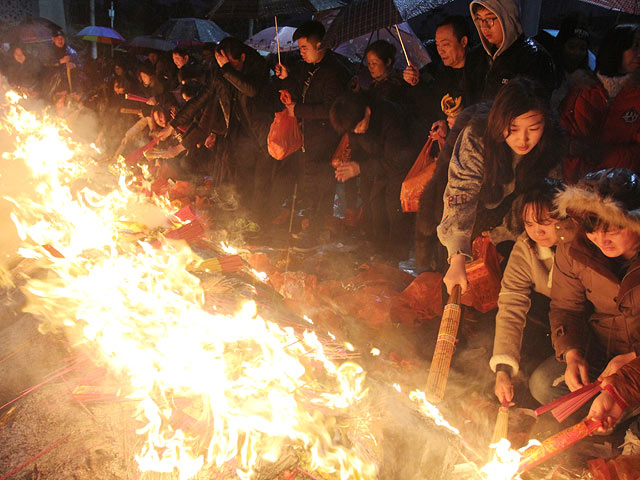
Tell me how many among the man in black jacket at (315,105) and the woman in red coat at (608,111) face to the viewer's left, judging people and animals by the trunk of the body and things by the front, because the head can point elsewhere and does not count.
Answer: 1

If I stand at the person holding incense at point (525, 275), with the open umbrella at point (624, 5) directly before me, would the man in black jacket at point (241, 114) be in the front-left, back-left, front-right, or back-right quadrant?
front-left

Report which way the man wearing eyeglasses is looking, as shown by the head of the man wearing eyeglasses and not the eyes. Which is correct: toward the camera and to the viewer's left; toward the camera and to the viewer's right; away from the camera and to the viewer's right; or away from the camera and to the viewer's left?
toward the camera and to the viewer's left

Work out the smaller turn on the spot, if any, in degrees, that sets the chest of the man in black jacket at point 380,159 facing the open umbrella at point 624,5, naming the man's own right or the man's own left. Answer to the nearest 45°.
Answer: approximately 135° to the man's own left

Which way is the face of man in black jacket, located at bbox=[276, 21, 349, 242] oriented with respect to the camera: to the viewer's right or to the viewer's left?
to the viewer's left

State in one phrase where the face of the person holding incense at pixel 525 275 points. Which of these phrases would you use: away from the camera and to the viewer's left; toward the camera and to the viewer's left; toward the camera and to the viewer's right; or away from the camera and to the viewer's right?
toward the camera and to the viewer's left

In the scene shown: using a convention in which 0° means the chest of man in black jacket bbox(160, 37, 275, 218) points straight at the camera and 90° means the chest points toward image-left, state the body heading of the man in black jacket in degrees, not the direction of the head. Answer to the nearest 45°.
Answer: approximately 45°

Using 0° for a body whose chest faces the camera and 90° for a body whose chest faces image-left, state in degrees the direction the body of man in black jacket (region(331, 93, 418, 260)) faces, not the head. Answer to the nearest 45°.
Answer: approximately 90°
